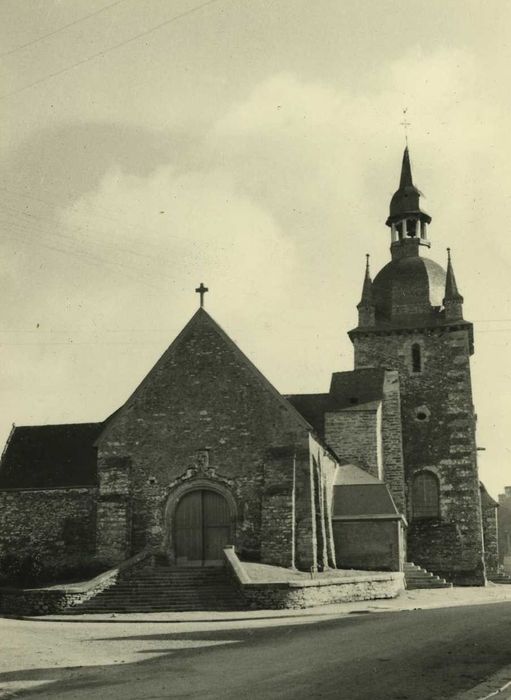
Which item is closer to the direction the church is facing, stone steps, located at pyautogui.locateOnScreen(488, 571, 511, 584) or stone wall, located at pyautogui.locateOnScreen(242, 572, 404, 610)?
the stone wall

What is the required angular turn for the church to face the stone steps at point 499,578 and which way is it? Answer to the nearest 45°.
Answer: approximately 135° to its left

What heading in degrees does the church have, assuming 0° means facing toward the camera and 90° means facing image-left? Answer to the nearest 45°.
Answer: approximately 0°

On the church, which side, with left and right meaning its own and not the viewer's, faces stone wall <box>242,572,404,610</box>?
front

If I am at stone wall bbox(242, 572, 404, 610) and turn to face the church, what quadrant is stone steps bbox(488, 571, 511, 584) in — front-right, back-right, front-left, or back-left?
front-right
